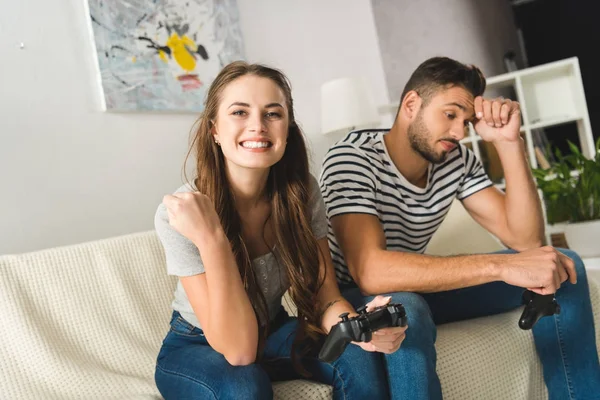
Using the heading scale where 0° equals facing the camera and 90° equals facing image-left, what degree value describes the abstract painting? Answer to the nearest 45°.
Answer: approximately 0°

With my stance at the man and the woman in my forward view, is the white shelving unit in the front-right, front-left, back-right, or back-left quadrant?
back-right

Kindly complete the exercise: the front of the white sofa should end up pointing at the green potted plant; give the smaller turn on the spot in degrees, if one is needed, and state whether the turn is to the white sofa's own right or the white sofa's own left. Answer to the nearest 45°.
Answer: approximately 135° to the white sofa's own left

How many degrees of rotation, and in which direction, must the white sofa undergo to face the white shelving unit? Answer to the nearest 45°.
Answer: approximately 135° to its left
